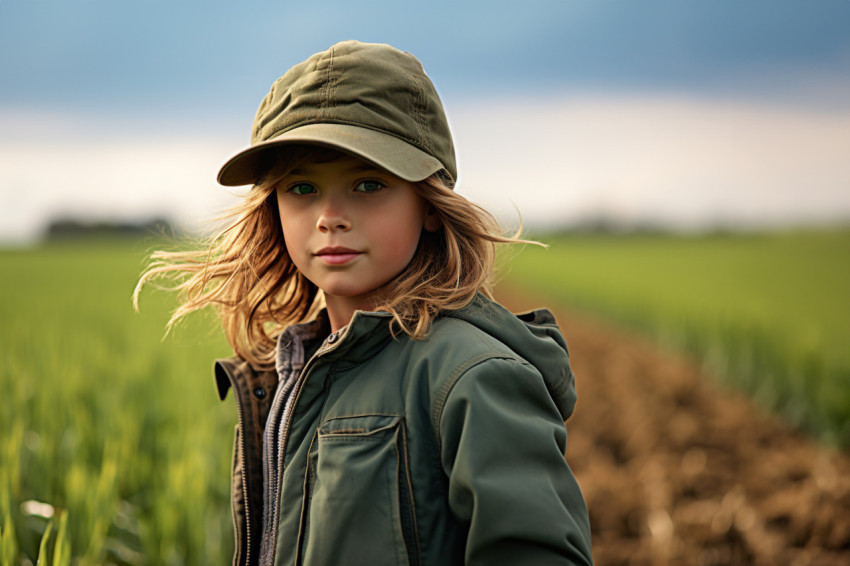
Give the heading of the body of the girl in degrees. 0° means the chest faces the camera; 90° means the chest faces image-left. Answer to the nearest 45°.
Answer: approximately 45°
